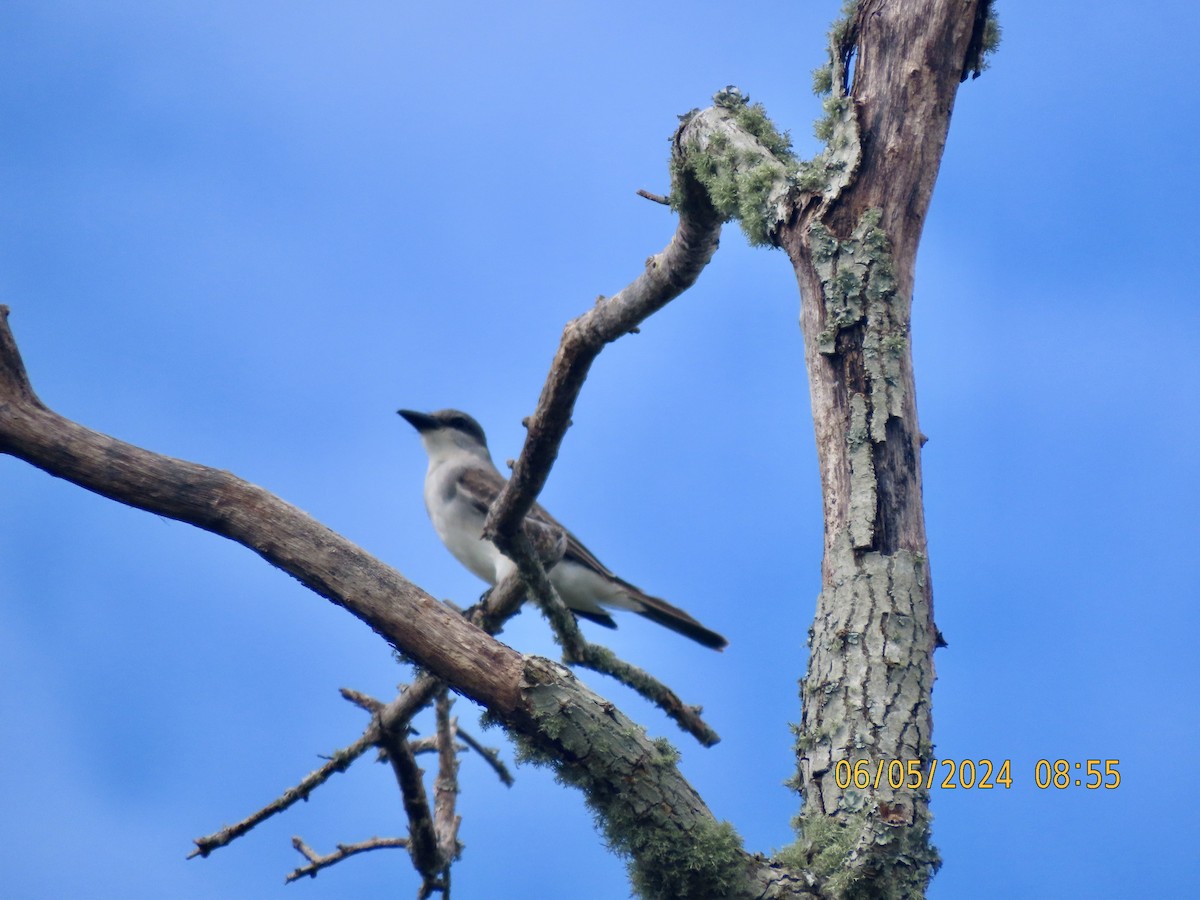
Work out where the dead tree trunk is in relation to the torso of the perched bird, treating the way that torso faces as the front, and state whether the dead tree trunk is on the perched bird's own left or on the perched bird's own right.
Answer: on the perched bird's own left

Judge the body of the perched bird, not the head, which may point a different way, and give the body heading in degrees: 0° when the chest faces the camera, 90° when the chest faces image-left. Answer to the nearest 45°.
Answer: approximately 90°
